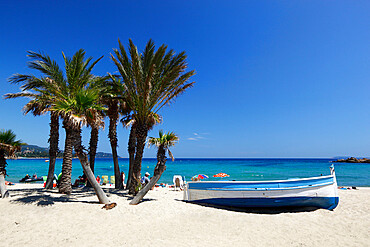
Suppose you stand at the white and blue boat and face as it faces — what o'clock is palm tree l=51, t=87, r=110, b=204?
The palm tree is roughly at 5 o'clock from the white and blue boat.

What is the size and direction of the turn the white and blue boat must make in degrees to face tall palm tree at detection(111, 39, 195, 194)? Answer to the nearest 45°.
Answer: approximately 180°

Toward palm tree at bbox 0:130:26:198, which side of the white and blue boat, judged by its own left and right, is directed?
back

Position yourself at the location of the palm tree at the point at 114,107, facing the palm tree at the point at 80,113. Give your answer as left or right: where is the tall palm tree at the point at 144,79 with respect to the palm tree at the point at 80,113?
left

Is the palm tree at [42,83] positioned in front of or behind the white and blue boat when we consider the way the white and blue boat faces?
behind

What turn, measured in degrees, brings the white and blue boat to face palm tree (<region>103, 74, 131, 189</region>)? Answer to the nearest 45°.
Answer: approximately 180°

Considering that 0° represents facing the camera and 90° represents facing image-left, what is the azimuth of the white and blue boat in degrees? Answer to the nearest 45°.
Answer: approximately 270°
